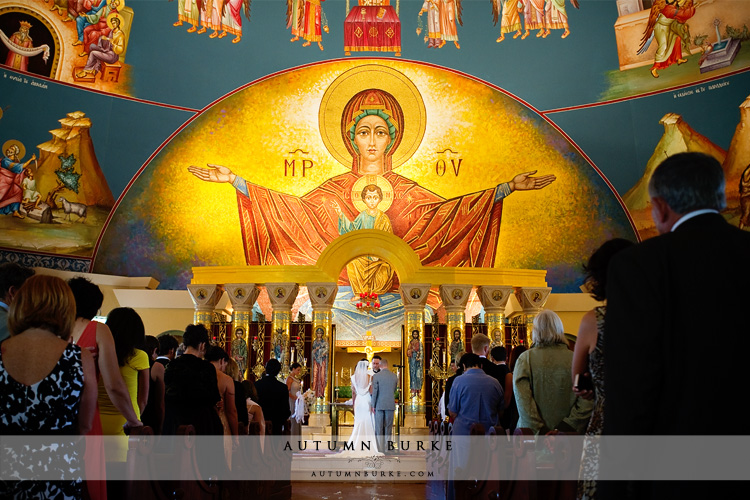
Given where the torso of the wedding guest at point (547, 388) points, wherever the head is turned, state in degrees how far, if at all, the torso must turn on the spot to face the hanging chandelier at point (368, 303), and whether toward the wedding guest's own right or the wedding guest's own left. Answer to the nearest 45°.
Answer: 0° — they already face it

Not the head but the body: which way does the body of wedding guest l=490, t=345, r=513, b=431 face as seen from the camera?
away from the camera

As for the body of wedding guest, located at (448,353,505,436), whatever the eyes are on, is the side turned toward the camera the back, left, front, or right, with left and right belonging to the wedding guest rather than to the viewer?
back

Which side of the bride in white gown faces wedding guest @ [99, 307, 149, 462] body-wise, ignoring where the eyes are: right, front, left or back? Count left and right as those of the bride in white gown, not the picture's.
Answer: back

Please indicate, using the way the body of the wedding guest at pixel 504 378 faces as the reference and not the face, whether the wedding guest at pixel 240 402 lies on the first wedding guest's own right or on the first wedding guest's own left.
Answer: on the first wedding guest's own left

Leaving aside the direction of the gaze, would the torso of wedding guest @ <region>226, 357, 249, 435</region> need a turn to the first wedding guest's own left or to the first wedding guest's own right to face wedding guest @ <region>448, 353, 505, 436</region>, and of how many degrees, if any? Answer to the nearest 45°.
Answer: approximately 45° to the first wedding guest's own right

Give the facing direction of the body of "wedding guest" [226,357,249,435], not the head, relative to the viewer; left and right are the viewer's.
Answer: facing away from the viewer and to the right of the viewer

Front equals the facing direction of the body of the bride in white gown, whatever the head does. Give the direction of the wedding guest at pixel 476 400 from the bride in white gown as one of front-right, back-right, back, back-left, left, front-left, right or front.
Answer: back

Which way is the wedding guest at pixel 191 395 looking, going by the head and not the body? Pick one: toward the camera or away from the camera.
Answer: away from the camera

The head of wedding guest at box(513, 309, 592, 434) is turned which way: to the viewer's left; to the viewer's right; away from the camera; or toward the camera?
away from the camera

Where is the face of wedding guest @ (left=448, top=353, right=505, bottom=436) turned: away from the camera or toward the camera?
away from the camera

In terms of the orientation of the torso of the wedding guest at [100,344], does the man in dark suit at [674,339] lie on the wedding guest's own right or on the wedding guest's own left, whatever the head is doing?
on the wedding guest's own right

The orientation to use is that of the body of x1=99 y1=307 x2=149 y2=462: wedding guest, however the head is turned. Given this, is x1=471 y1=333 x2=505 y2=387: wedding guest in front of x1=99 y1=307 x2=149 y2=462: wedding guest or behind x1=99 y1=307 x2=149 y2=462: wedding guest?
in front

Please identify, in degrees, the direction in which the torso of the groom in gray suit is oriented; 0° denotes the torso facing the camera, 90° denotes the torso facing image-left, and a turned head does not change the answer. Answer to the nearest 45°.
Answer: approximately 180°

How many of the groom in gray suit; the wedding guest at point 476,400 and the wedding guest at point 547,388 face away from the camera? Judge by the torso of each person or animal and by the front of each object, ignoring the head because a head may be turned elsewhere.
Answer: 3

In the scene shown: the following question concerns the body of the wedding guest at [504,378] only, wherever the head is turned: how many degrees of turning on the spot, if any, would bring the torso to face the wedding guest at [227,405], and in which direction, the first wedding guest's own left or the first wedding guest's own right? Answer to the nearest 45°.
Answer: approximately 135° to the first wedding guest's own left

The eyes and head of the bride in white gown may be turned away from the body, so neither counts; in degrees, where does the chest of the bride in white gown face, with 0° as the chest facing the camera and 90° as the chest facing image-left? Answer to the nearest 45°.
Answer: approximately 180°
